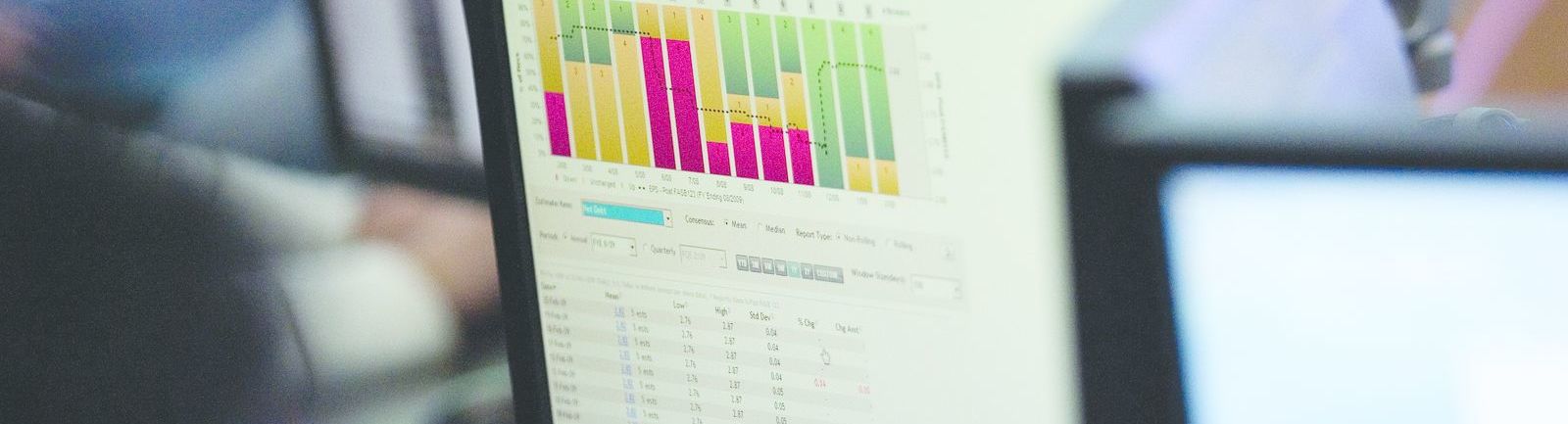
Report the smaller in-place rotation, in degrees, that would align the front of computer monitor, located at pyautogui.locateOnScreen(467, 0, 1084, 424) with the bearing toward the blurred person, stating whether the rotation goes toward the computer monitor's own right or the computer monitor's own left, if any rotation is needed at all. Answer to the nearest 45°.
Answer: approximately 90° to the computer monitor's own right
